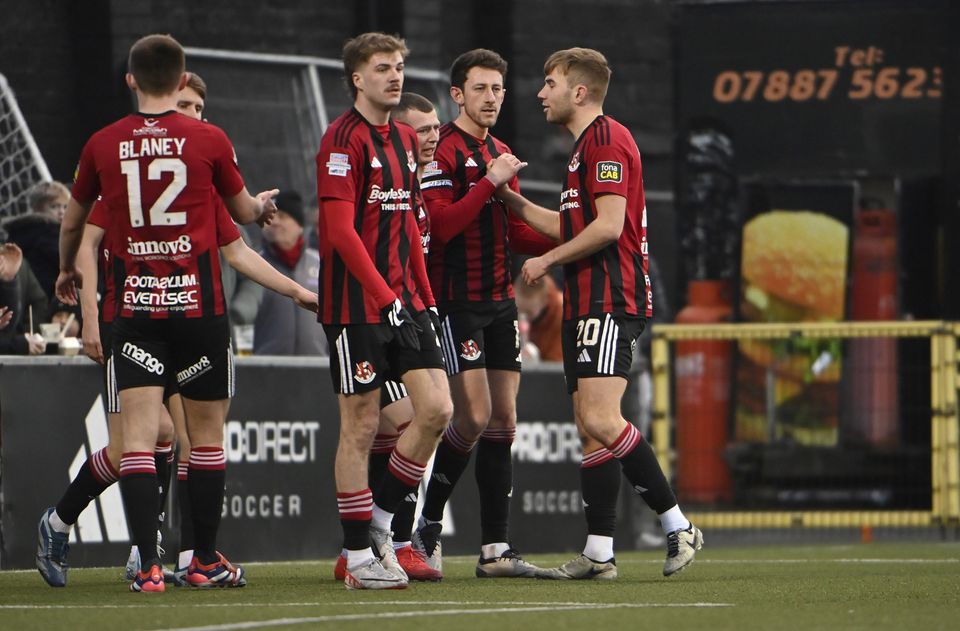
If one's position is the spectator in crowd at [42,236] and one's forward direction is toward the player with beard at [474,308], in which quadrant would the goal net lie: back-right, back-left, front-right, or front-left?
back-left

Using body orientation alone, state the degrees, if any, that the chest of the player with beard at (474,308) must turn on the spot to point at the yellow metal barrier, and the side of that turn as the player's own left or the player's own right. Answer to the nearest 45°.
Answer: approximately 90° to the player's own left

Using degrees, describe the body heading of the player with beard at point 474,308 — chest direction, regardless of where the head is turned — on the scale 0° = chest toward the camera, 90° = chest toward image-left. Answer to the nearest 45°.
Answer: approximately 315°

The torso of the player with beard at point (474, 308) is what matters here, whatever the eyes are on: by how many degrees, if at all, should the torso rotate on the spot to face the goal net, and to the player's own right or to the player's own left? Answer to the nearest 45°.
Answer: approximately 180°

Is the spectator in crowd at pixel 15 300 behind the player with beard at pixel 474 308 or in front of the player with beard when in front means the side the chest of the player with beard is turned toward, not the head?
behind

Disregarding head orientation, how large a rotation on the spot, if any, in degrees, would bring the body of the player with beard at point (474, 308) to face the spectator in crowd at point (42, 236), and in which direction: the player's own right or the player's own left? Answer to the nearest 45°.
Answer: approximately 180°

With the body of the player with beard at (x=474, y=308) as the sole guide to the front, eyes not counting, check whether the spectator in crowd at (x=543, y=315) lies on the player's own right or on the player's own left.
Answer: on the player's own left
